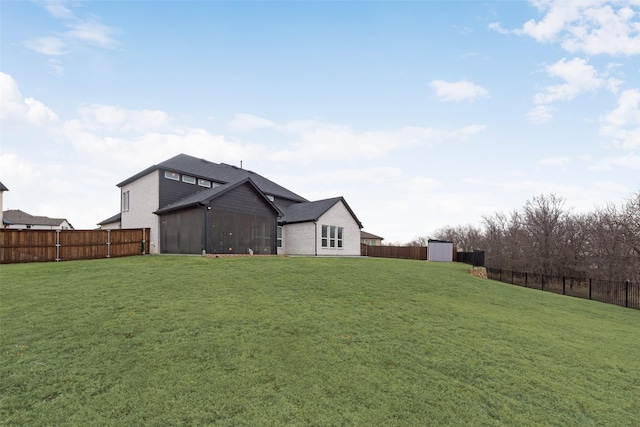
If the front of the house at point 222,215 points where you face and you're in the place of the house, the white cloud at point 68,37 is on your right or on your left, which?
on your left

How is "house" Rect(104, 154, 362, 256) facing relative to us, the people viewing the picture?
facing away from the viewer and to the left of the viewer

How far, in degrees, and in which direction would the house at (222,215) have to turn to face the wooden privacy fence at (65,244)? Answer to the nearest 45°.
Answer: approximately 90° to its left

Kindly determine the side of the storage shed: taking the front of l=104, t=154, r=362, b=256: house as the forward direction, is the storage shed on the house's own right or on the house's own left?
on the house's own right
